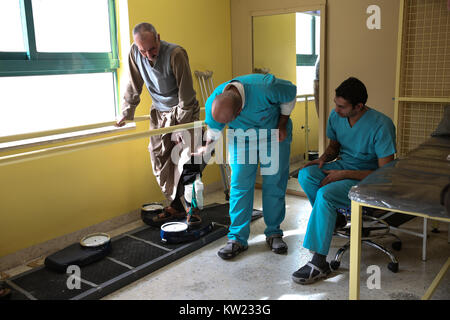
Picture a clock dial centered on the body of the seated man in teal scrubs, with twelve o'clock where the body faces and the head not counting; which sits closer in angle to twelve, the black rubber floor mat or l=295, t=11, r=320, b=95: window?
the black rubber floor mat

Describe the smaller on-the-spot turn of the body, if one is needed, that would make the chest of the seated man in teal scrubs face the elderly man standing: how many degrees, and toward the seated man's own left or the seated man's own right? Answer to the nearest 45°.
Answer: approximately 45° to the seated man's own right

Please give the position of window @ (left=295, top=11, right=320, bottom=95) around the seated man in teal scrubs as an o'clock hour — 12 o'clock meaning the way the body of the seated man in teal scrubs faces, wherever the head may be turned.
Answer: The window is roughly at 4 o'clock from the seated man in teal scrubs.

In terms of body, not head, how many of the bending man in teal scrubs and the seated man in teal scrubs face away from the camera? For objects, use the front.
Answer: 0

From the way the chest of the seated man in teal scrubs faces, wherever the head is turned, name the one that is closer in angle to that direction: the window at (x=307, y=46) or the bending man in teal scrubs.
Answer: the bending man in teal scrubs

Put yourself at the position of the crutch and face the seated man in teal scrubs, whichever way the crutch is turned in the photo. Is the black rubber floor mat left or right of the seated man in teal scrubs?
right

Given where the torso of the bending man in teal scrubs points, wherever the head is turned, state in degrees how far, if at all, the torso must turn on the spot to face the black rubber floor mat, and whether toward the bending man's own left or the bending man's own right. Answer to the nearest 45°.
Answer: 0° — they already face it

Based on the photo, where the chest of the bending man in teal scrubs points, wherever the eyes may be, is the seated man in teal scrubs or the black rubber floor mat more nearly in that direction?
the black rubber floor mat

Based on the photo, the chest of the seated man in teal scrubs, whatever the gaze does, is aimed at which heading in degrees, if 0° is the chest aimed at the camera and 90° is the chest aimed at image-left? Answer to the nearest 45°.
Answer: approximately 45°

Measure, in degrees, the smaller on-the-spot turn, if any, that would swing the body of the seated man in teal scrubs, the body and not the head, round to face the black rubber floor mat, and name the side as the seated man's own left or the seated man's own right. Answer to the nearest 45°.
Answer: approximately 45° to the seated man's own right
